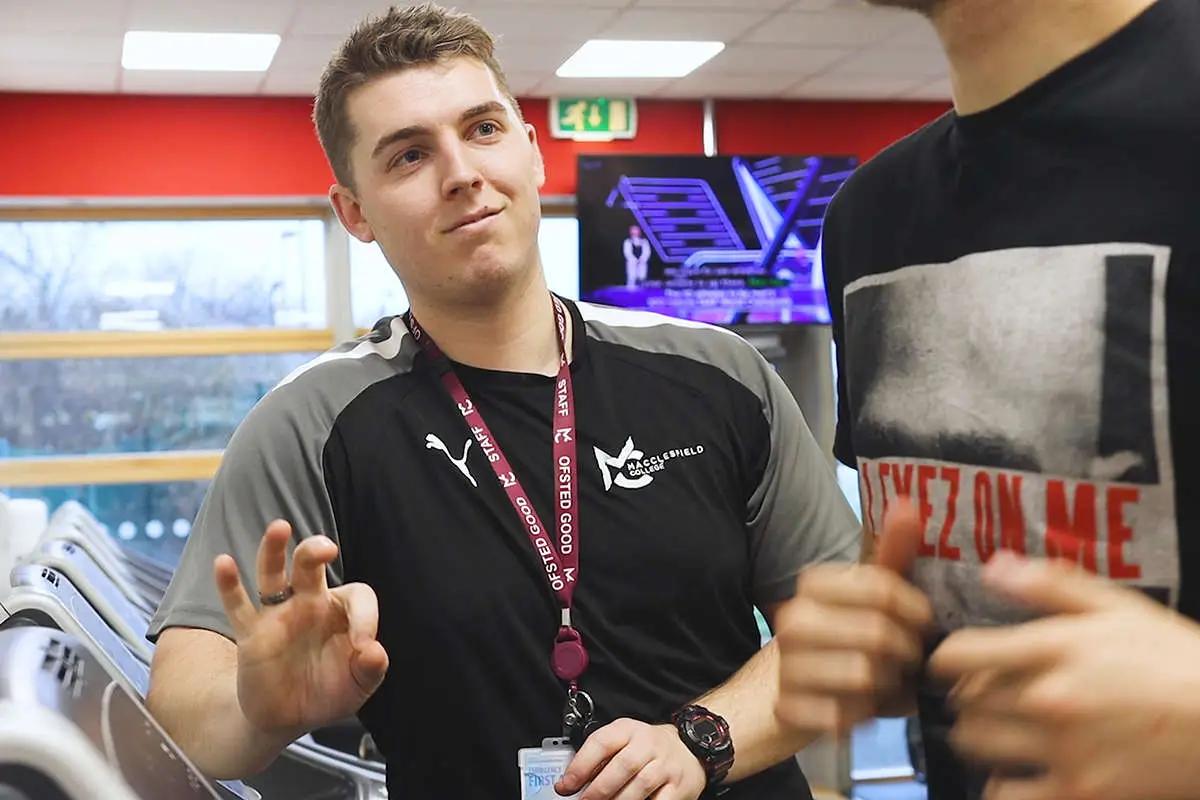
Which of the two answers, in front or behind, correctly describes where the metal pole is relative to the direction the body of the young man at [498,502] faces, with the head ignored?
behind

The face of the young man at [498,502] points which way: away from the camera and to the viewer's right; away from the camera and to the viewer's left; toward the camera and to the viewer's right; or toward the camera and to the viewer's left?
toward the camera and to the viewer's right

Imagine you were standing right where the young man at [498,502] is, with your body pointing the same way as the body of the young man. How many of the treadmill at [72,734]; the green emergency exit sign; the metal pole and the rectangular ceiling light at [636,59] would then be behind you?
3

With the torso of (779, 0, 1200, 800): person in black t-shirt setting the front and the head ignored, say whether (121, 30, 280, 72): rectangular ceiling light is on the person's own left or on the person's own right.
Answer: on the person's own right

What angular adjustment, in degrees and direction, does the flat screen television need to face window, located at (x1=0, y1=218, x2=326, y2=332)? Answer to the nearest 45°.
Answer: approximately 90° to its right

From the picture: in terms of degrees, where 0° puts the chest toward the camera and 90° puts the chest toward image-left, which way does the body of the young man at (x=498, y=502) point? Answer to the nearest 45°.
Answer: approximately 0°

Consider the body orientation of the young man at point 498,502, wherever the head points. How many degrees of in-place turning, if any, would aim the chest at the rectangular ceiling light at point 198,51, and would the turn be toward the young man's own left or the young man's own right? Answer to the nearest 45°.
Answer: approximately 180°

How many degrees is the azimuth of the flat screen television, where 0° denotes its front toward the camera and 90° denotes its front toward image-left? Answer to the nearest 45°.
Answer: approximately 0°
